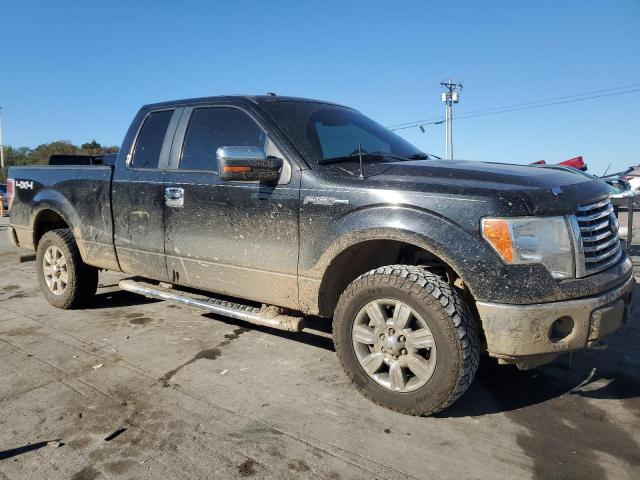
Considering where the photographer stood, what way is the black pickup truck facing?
facing the viewer and to the right of the viewer
